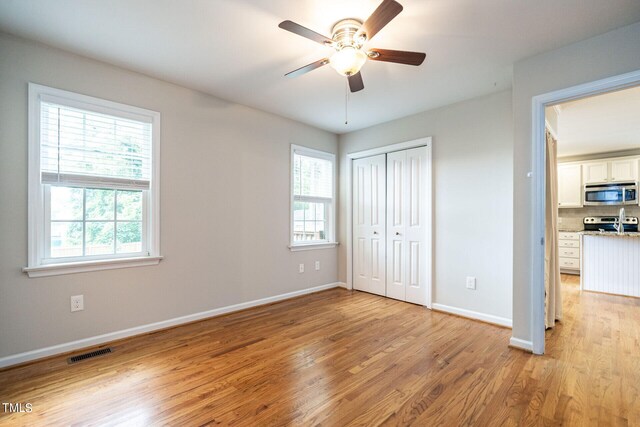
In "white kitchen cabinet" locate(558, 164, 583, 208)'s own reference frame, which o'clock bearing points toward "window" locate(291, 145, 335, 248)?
The window is roughly at 1 o'clock from the white kitchen cabinet.

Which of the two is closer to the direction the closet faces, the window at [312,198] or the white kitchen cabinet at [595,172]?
the window

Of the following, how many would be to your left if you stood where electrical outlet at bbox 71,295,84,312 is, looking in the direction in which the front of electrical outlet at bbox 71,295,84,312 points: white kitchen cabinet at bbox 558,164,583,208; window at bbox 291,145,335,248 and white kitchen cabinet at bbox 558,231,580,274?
3

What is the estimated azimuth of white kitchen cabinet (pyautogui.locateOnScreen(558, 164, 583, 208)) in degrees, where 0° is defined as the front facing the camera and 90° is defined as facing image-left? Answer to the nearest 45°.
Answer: approximately 0°

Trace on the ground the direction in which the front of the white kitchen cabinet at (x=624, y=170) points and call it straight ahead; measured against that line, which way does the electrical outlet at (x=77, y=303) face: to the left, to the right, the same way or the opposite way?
to the left

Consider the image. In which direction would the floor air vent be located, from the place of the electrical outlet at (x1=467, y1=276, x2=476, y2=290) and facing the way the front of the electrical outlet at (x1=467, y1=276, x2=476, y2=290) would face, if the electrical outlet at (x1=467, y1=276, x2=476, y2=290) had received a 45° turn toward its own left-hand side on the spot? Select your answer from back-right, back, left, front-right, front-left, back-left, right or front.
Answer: right

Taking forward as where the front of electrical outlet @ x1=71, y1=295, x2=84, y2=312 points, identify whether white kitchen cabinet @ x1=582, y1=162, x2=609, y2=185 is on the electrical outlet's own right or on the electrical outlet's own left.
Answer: on the electrical outlet's own left

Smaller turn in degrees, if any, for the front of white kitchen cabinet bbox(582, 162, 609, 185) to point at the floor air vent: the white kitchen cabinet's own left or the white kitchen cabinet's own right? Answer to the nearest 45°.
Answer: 0° — it already faces it
